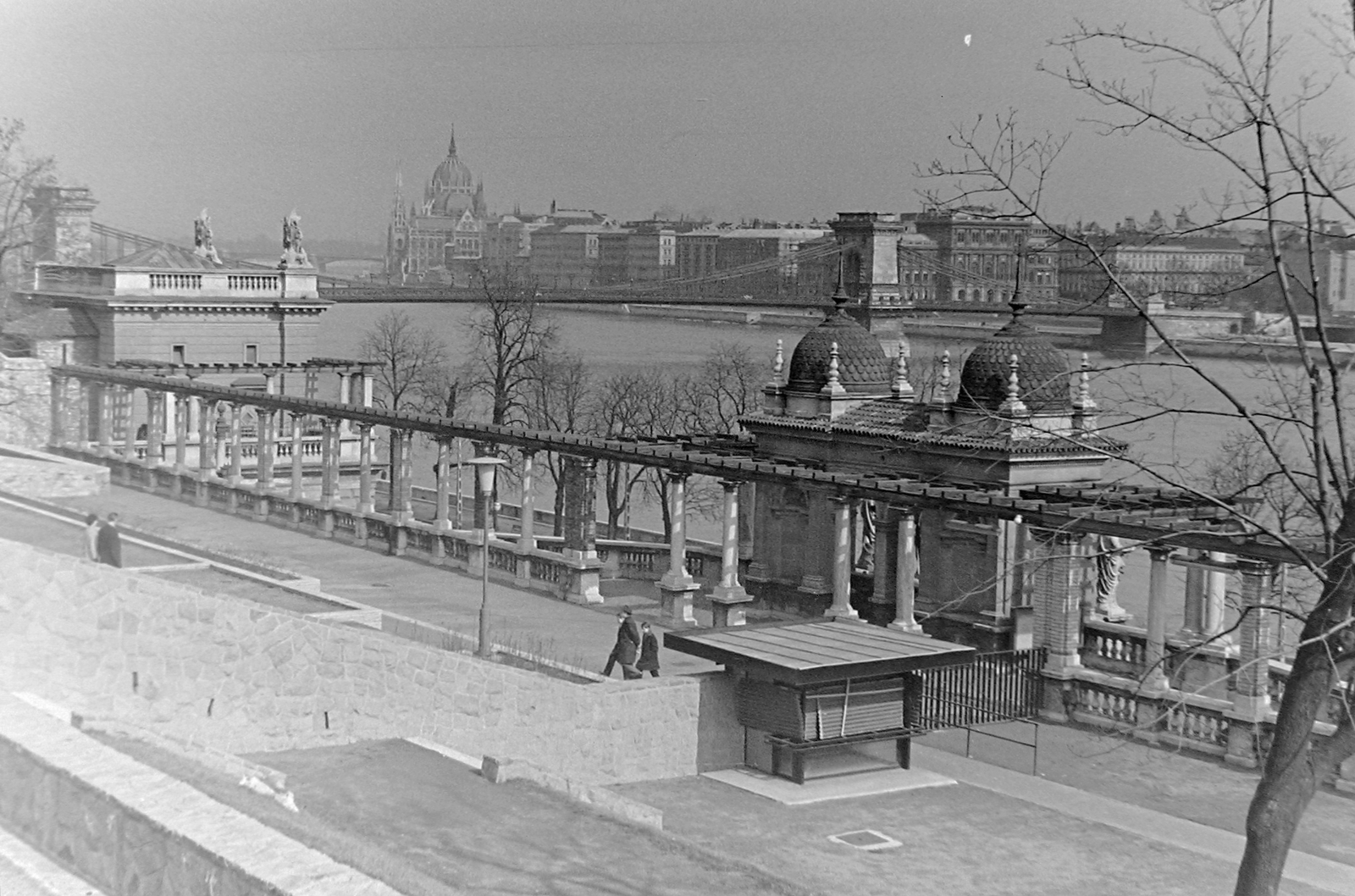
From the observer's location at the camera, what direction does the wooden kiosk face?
facing the viewer and to the right of the viewer

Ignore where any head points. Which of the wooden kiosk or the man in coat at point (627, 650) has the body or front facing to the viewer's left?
the man in coat

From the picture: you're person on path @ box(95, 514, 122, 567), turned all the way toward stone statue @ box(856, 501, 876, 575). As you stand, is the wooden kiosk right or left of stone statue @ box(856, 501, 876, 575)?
right

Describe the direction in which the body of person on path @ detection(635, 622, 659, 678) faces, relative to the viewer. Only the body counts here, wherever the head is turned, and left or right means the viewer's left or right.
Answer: facing to the left of the viewer

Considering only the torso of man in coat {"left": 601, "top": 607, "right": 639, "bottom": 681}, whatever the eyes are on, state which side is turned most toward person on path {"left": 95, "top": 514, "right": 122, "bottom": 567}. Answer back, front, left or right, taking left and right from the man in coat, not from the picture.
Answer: front

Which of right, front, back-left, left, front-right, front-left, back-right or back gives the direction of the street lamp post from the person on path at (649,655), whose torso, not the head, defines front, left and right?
front

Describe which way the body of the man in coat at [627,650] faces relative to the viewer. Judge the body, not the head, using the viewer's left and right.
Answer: facing to the left of the viewer

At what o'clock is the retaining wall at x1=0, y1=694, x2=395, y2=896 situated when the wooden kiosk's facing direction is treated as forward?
The retaining wall is roughly at 2 o'clock from the wooden kiosk.

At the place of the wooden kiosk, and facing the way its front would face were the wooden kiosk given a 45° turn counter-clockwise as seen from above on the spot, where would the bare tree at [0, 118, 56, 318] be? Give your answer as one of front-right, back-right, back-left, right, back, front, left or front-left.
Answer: back-left

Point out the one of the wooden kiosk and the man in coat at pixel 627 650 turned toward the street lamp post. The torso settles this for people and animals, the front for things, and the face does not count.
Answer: the man in coat

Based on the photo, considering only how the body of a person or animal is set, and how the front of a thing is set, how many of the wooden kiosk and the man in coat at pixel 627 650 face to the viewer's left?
1

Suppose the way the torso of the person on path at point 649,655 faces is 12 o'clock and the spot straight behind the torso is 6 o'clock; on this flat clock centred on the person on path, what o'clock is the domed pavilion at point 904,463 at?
The domed pavilion is roughly at 4 o'clock from the person on path.
